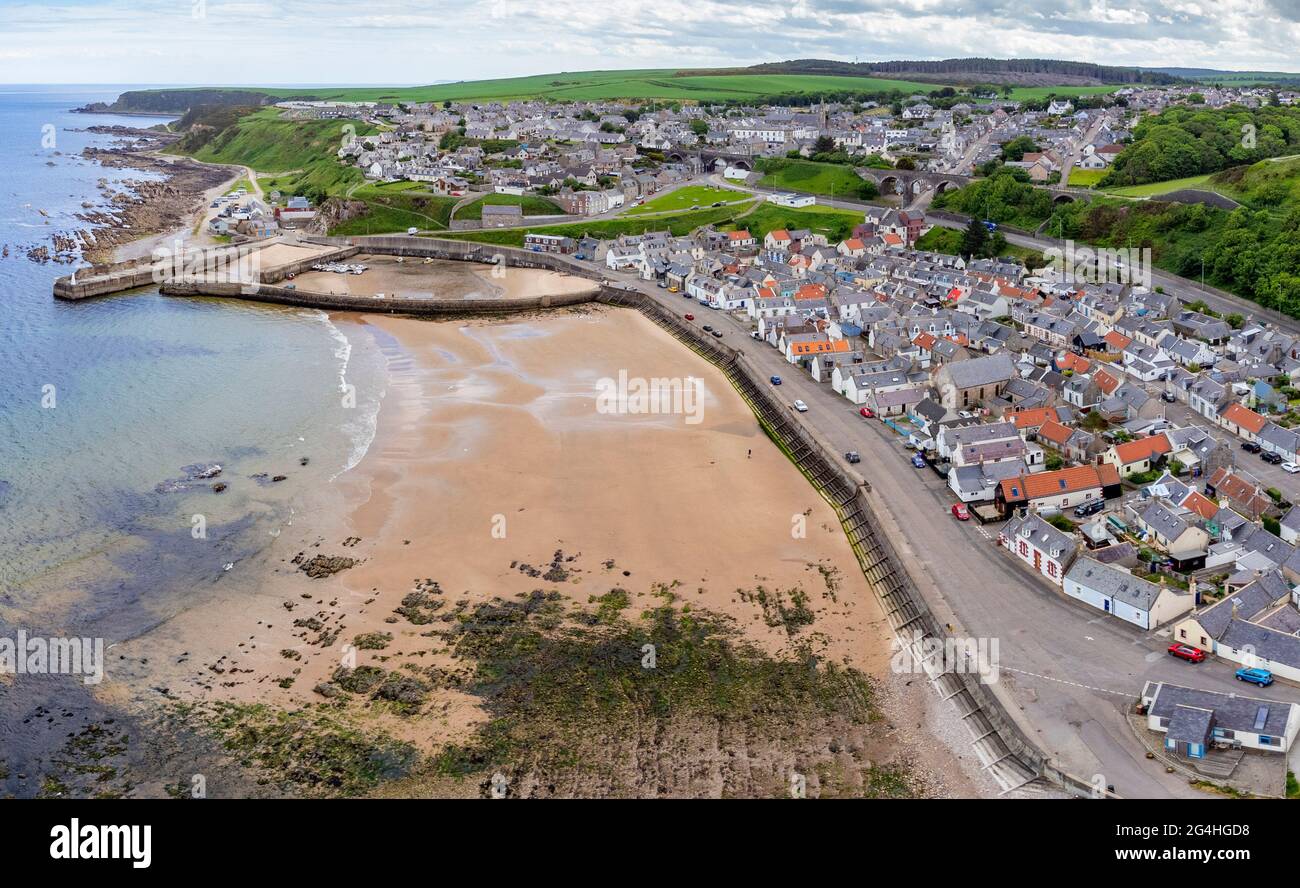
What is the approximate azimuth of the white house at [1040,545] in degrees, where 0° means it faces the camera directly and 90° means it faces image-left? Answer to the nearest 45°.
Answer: approximately 45°

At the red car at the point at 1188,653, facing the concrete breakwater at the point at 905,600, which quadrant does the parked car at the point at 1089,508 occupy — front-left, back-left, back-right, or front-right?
front-right

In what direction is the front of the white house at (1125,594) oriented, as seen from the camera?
facing the viewer and to the left of the viewer

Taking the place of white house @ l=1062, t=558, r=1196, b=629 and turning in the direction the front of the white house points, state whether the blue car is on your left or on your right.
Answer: on your left

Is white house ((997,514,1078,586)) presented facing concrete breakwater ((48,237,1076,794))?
yes

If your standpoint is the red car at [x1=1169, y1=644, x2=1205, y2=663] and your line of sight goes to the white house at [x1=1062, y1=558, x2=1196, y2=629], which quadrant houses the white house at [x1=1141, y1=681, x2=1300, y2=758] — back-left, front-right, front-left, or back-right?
back-left

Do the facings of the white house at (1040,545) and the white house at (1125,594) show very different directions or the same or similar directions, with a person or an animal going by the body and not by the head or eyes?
same or similar directions

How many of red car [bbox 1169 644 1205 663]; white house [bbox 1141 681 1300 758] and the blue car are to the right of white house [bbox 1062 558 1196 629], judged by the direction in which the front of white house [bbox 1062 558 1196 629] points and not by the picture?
0

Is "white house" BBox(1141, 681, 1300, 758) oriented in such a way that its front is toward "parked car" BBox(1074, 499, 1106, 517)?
no

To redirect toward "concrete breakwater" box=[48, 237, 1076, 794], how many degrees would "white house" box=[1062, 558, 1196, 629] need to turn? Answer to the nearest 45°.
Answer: approximately 45° to its right

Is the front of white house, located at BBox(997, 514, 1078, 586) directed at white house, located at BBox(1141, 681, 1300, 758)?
no
